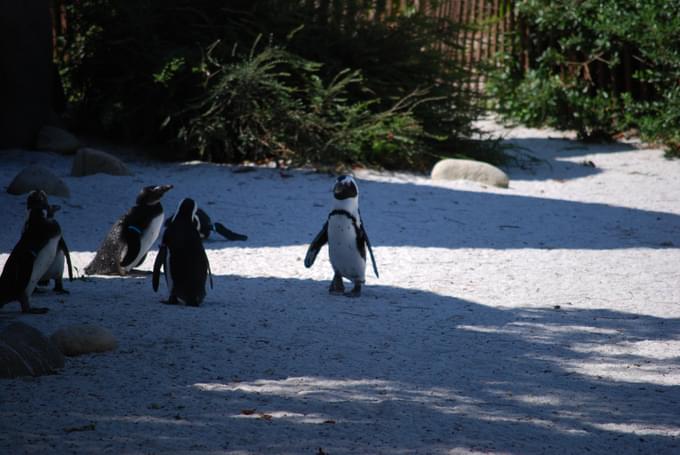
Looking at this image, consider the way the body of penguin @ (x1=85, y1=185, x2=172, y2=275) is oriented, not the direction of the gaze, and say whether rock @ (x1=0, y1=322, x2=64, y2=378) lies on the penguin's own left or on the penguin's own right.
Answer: on the penguin's own right

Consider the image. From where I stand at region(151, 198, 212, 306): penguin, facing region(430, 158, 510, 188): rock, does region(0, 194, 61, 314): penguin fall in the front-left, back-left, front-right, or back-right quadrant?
back-left

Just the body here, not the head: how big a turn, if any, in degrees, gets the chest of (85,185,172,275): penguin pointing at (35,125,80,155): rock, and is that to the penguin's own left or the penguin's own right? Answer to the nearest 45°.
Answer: approximately 90° to the penguin's own left

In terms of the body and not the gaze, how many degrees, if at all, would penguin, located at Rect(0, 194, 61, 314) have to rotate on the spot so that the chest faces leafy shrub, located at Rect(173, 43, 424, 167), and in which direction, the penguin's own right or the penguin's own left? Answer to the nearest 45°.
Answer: approximately 45° to the penguin's own left

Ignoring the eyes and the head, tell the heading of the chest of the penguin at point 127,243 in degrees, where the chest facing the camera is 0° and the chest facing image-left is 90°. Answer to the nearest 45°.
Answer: approximately 270°

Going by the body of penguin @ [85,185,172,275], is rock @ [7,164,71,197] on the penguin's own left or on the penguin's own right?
on the penguin's own left

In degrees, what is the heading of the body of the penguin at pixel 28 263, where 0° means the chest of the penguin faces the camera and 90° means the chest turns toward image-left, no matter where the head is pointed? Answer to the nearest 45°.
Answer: approximately 270°

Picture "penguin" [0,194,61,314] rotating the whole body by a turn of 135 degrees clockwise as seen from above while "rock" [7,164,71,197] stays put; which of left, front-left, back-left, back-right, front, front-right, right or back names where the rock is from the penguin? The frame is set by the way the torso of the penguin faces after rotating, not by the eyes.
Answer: back-right

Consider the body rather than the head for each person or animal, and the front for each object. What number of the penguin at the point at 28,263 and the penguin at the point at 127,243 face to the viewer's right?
2

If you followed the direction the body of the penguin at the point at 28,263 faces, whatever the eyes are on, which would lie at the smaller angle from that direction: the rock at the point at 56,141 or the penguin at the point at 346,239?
the penguin
